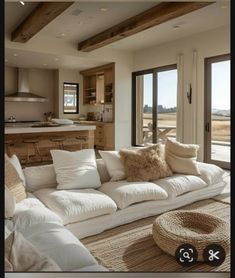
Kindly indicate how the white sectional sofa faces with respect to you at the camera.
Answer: facing the viewer and to the right of the viewer

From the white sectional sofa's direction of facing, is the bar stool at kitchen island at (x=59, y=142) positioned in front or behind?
behind

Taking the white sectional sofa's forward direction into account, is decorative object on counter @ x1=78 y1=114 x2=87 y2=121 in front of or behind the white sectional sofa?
behind

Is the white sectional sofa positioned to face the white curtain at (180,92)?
no

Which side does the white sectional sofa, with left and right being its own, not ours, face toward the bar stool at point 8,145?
back

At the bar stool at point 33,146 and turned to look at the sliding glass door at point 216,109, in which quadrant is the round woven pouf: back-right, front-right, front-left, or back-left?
front-right

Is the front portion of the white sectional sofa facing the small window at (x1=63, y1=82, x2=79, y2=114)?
no
